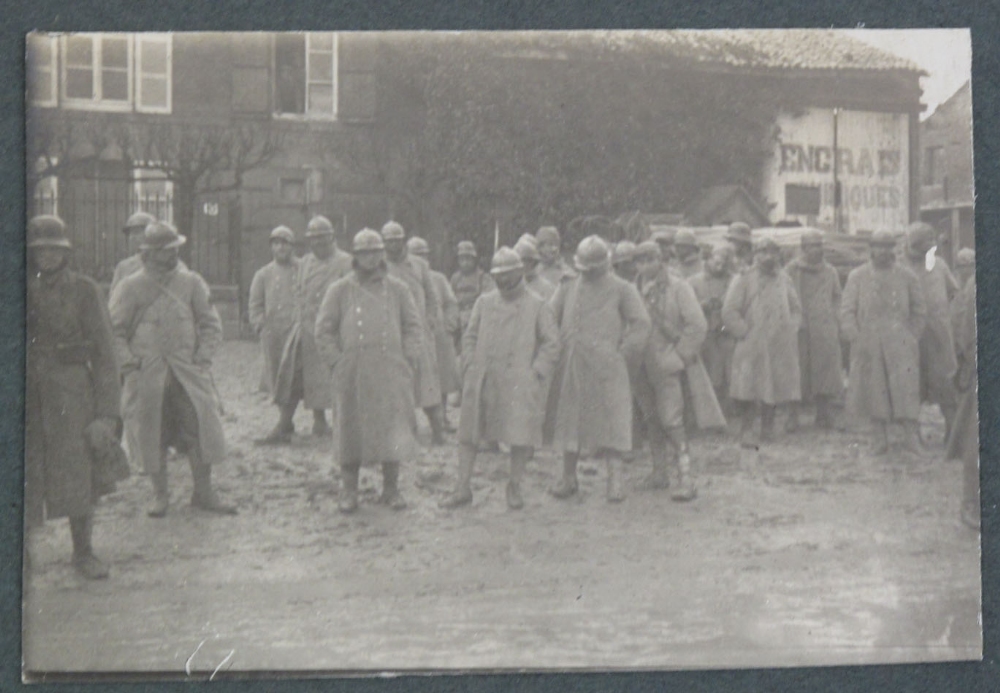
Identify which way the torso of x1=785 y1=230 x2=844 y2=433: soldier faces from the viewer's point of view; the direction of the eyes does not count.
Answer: toward the camera

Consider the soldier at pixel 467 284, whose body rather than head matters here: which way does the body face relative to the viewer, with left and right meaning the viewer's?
facing the viewer

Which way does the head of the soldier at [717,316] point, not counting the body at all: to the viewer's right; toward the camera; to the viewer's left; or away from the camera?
toward the camera

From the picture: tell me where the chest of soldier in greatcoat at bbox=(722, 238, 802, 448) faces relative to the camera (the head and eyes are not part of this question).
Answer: toward the camera

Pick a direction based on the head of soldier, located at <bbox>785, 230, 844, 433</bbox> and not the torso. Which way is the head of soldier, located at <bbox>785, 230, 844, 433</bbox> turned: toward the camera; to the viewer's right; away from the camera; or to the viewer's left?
toward the camera
